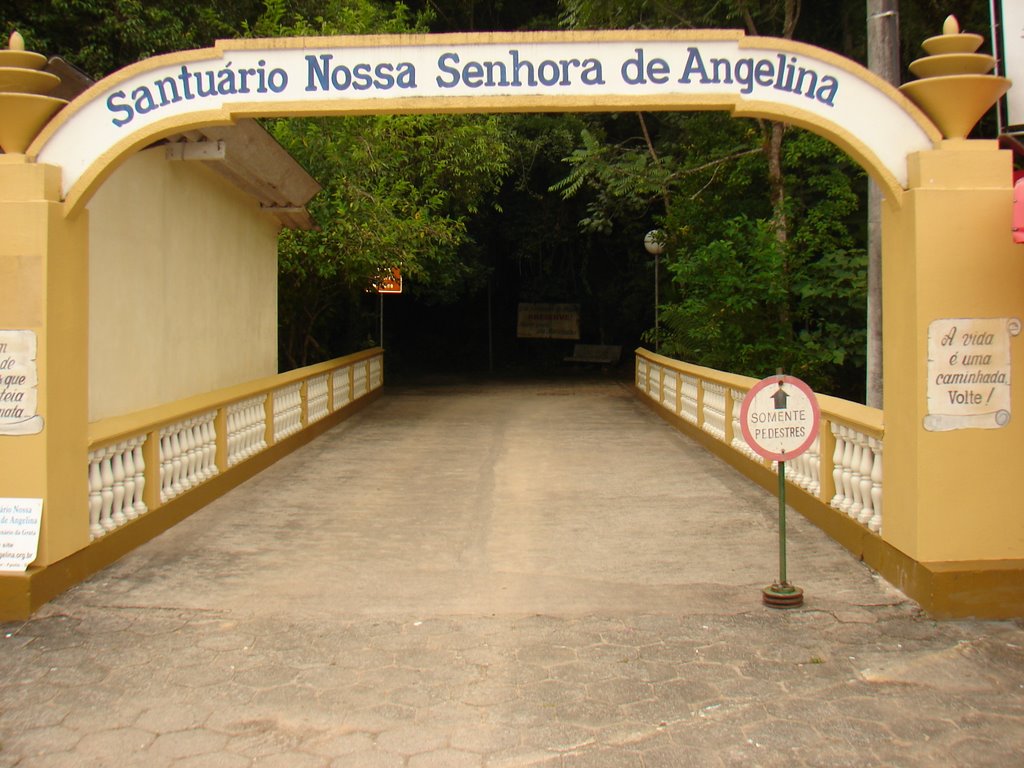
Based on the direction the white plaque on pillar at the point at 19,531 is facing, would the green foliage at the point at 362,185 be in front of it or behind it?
behind

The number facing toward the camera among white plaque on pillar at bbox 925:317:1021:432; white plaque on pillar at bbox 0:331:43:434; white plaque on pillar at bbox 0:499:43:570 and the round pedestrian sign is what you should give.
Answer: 4

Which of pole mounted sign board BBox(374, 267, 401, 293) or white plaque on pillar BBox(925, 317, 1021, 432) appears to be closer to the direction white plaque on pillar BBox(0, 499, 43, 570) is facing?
the white plaque on pillar

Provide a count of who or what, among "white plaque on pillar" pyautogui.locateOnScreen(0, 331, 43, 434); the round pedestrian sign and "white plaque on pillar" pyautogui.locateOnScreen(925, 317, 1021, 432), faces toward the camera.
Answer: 3

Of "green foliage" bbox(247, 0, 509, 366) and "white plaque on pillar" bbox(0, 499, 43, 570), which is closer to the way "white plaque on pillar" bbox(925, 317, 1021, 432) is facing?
the white plaque on pillar

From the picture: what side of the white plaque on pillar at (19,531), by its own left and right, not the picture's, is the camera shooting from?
front

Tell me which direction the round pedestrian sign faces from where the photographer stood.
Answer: facing the viewer

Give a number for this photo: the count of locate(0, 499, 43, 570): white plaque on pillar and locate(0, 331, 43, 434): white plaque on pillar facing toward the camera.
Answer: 2
